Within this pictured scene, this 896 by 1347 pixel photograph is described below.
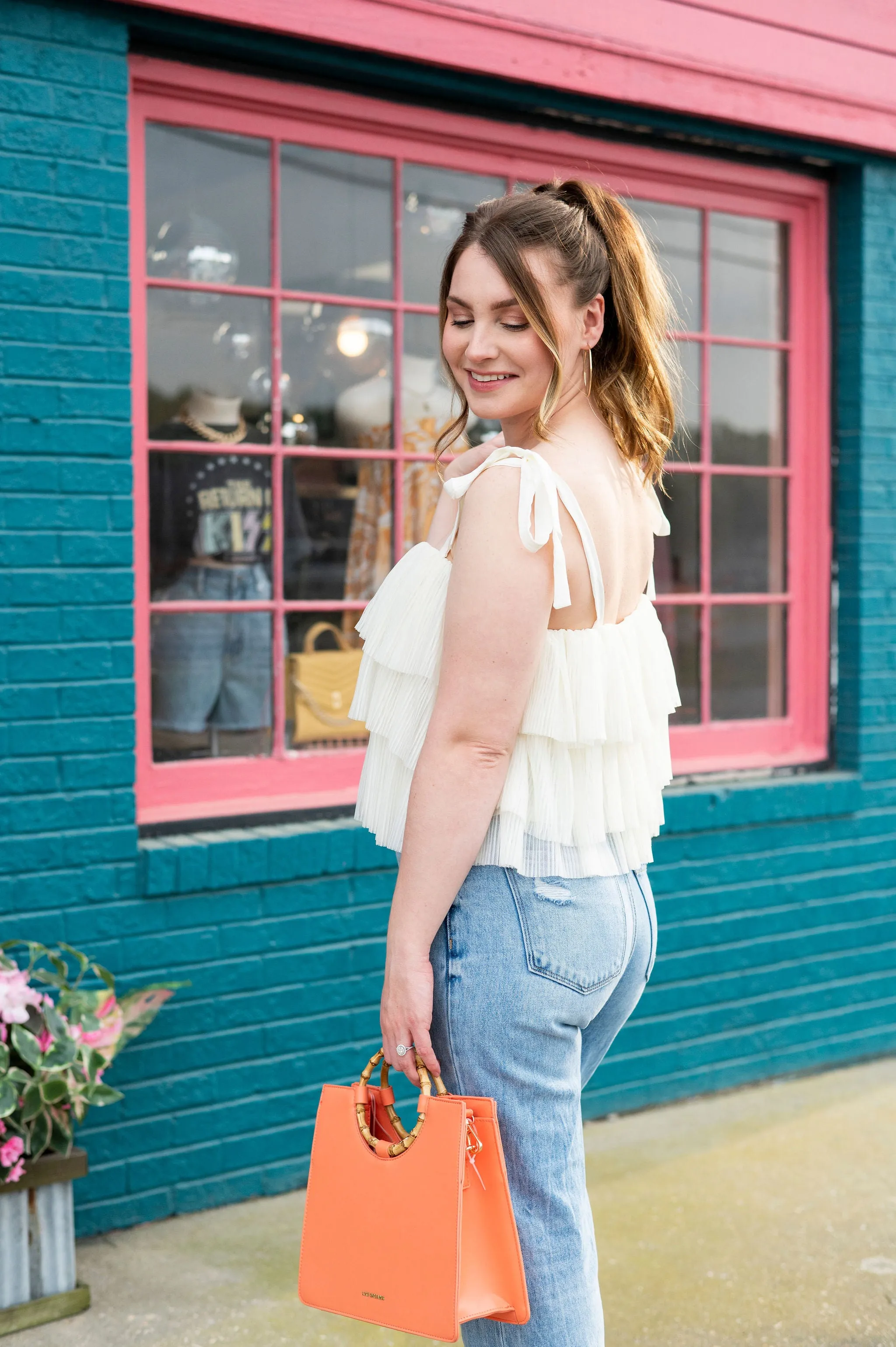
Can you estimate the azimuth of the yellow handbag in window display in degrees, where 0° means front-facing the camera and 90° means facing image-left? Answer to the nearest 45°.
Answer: approximately 0°

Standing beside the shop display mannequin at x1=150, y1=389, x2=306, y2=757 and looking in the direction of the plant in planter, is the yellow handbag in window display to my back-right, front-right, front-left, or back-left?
back-left

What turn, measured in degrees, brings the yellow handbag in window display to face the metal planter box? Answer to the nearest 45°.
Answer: approximately 45° to its right

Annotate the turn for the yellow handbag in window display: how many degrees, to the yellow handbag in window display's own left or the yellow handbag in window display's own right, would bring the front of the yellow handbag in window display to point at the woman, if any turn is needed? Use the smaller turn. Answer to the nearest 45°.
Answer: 0° — it already faces them

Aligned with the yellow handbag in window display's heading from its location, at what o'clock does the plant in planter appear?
The plant in planter is roughly at 1 o'clock from the yellow handbag in window display.

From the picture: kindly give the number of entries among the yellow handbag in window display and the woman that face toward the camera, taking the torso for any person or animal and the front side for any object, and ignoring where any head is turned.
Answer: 1
